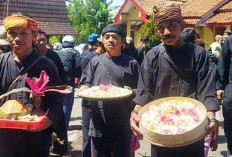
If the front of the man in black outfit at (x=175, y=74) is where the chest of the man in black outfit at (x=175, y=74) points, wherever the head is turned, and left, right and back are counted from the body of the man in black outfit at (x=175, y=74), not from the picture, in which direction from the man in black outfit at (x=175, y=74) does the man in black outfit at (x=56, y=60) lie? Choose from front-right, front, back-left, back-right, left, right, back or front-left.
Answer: back-right

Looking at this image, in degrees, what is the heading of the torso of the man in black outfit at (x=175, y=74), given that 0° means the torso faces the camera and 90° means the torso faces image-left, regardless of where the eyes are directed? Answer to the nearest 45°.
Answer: approximately 0°
